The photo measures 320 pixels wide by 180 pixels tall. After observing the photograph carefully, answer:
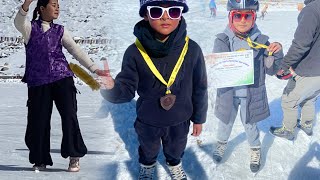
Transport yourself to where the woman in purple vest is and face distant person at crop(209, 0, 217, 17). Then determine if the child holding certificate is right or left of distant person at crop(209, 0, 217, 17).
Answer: right

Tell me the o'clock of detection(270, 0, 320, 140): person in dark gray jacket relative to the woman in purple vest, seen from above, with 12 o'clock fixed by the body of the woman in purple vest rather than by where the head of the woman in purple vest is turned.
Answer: The person in dark gray jacket is roughly at 9 o'clock from the woman in purple vest.

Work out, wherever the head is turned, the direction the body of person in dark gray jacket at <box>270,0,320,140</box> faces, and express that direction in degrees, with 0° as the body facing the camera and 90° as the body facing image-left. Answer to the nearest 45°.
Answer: approximately 90°

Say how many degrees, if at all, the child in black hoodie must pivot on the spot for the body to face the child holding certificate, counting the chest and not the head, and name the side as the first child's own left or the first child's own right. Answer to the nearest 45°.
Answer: approximately 135° to the first child's own left

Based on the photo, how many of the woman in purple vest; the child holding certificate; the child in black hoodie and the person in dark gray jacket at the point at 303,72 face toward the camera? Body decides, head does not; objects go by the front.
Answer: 3

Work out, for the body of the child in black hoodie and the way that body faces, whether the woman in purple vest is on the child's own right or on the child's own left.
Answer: on the child's own right

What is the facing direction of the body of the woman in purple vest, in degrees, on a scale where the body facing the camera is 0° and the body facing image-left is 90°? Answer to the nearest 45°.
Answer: approximately 0°

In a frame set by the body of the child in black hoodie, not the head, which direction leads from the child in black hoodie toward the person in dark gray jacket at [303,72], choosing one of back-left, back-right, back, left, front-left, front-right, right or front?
back-left

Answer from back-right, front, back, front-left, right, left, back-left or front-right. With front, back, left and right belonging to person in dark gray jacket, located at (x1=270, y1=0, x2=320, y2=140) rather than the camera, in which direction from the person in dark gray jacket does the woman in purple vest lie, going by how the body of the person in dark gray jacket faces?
front-left

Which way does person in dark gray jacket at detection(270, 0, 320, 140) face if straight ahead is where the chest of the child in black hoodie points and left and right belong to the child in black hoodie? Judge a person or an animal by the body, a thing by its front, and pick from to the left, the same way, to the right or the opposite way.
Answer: to the right
